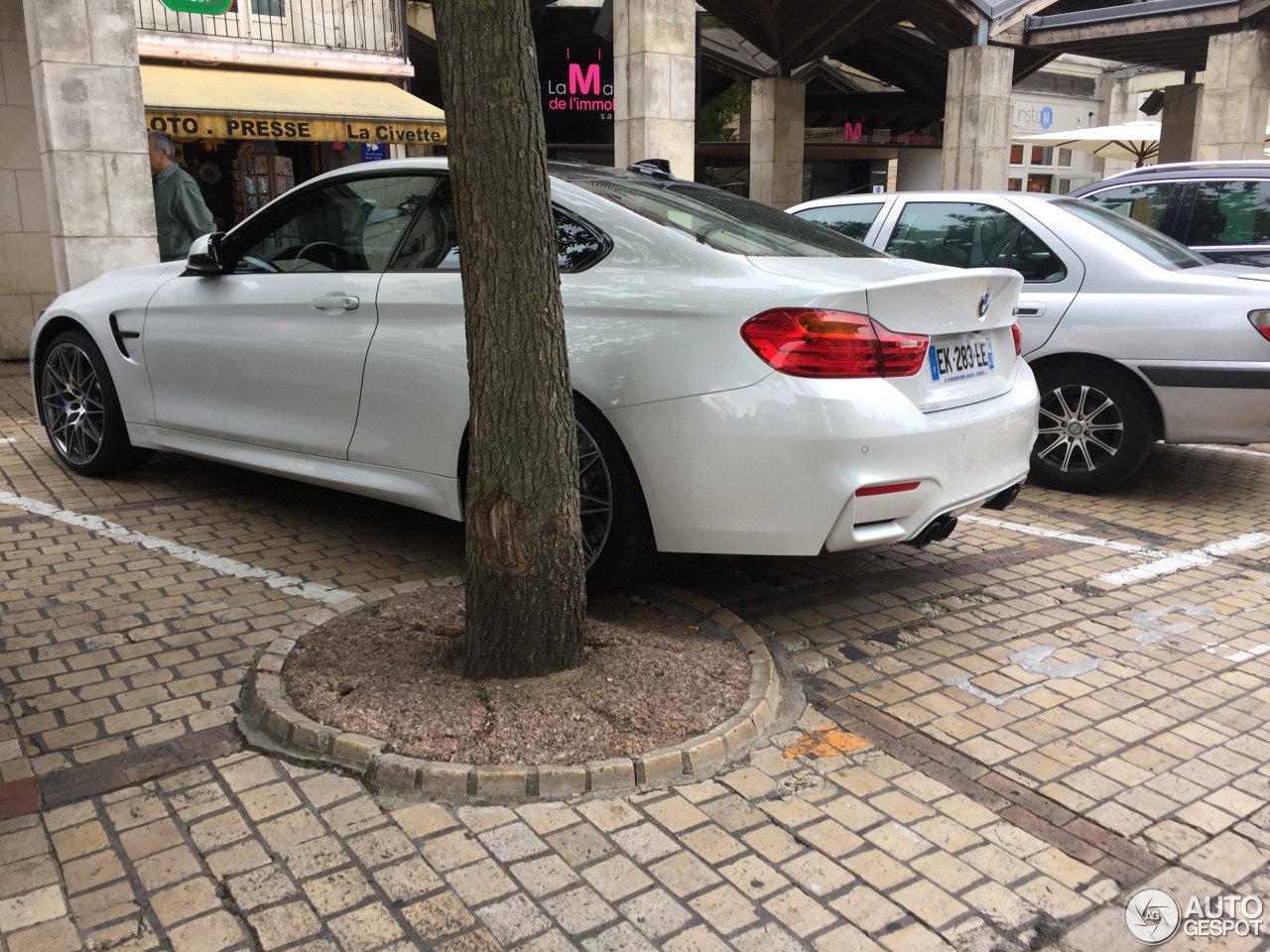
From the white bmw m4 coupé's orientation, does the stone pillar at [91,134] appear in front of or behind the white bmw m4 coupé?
in front

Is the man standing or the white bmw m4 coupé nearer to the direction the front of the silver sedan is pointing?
the man standing

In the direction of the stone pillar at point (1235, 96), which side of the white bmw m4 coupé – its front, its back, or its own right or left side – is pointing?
right

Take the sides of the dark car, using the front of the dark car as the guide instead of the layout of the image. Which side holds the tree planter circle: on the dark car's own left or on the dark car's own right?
on the dark car's own left

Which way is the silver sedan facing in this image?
to the viewer's left

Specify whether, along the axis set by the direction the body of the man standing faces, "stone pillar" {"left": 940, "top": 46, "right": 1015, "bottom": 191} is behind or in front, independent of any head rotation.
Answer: behind

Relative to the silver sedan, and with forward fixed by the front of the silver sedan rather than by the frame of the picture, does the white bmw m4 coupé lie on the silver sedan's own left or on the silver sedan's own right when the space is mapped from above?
on the silver sedan's own left

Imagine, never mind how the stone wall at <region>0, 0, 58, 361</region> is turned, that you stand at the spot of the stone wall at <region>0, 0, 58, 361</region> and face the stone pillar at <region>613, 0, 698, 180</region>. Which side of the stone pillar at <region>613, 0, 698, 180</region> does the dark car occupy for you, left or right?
right

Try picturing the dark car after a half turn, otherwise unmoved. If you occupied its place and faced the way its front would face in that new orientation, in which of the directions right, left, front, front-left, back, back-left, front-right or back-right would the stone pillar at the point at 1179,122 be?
left

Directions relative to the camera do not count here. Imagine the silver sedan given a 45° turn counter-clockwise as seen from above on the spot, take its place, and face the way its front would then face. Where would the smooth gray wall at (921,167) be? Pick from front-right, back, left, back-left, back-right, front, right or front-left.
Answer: back-right

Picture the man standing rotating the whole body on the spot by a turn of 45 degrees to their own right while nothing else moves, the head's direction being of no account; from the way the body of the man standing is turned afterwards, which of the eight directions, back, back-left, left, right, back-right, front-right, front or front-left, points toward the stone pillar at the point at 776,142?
right

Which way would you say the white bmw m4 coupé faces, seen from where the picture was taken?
facing away from the viewer and to the left of the viewer

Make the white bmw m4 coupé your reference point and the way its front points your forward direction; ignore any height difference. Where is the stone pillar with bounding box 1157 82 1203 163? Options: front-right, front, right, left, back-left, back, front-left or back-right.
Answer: right

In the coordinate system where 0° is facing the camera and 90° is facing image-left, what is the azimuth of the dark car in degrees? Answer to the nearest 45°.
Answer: approximately 90°

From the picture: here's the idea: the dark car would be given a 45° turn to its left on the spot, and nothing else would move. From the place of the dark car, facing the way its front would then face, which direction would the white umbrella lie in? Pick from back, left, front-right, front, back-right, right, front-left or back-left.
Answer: back-right
